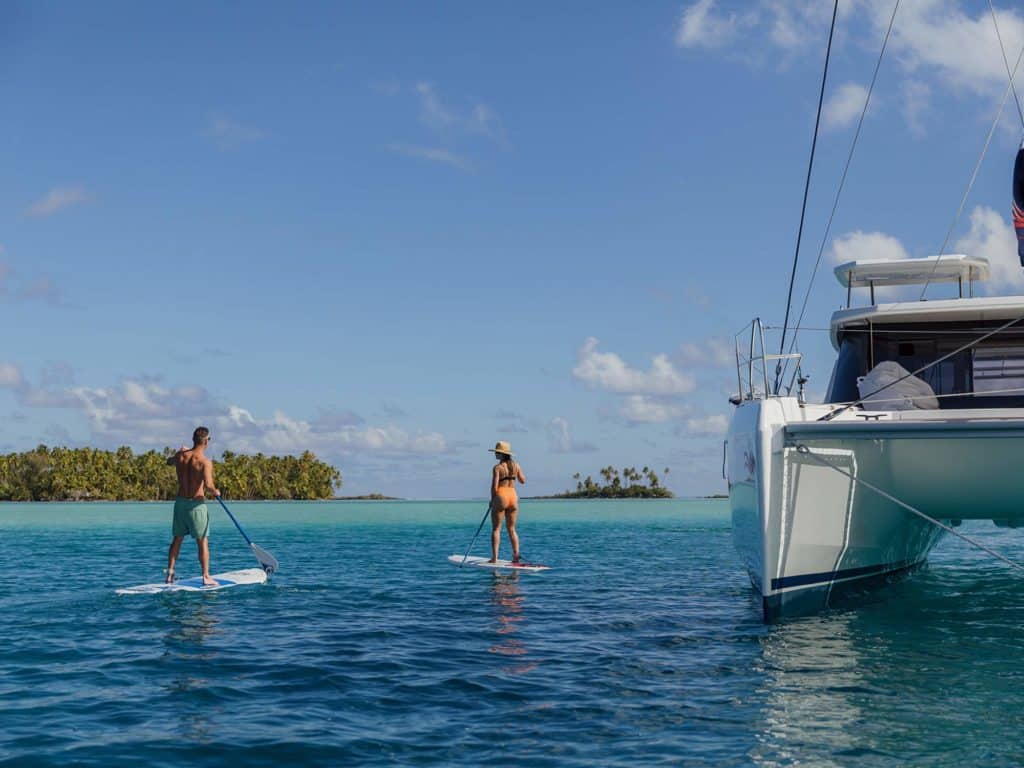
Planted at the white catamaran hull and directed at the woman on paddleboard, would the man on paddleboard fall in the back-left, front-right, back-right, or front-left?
front-left

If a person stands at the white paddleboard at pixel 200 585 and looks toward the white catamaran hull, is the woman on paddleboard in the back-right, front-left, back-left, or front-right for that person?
front-left

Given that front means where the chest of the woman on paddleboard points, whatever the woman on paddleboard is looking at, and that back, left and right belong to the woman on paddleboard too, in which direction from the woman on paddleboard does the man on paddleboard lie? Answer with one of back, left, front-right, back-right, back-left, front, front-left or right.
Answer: left

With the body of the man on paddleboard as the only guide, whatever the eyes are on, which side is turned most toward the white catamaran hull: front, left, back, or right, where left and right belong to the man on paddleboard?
right

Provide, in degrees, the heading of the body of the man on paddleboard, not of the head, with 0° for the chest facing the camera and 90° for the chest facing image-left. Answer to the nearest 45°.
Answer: approximately 225°

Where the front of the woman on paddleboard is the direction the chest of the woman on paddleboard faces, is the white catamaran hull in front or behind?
behind

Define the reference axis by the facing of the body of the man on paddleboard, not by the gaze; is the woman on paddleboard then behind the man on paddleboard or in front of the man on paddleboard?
in front

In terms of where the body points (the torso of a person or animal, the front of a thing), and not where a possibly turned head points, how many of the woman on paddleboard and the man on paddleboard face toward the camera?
0

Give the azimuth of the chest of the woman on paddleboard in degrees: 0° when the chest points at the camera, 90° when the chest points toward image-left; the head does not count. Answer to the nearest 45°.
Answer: approximately 135°
